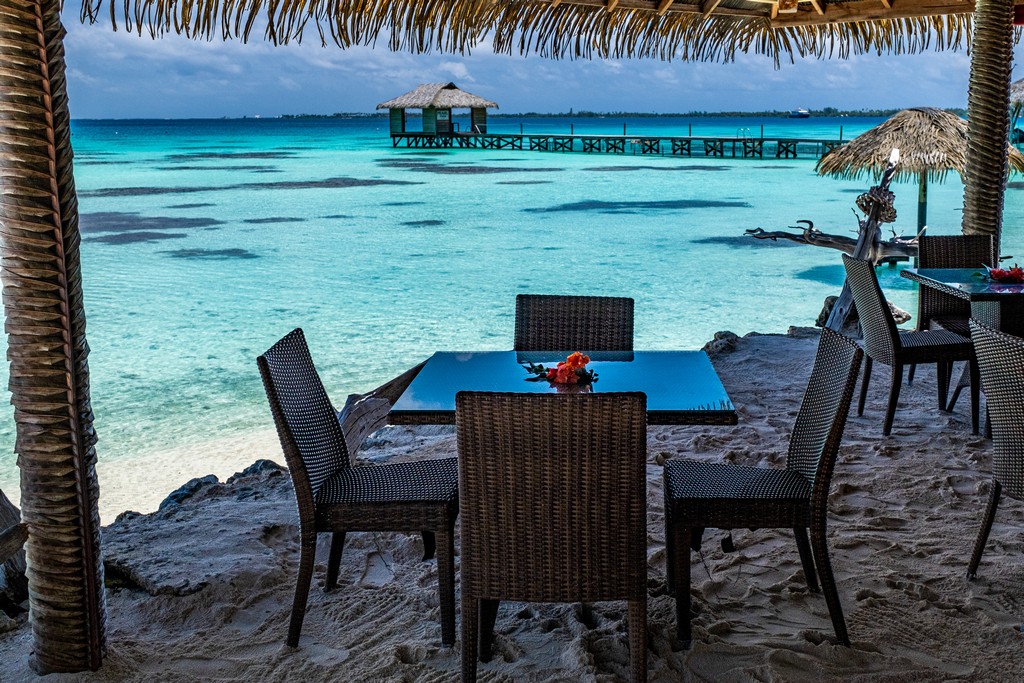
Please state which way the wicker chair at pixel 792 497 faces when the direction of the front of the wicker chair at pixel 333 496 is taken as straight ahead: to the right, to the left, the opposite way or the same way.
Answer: the opposite way

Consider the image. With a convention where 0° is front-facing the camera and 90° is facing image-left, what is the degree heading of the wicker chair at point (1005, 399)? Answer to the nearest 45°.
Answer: approximately 225°

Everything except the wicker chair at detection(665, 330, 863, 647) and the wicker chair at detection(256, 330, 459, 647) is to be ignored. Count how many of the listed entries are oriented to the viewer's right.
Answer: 1

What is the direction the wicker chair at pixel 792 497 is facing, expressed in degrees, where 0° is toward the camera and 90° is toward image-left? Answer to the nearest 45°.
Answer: approximately 90°

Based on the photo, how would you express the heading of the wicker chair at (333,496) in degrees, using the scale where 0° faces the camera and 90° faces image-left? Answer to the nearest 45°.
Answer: approximately 270°

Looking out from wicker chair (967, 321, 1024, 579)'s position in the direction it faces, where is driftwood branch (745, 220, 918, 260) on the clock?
The driftwood branch is roughly at 10 o'clock from the wicker chair.

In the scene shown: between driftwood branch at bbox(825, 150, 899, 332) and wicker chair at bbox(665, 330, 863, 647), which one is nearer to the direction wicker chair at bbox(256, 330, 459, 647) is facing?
the wicker chair

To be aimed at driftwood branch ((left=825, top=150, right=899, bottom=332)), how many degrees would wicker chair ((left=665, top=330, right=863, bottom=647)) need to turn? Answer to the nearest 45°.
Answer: approximately 90° to its right

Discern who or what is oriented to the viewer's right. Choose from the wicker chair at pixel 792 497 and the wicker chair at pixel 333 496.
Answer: the wicker chair at pixel 333 496

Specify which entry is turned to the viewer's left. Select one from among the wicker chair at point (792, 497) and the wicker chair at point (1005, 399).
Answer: the wicker chair at point (792, 497)
